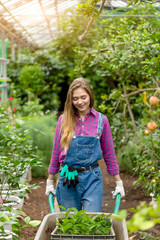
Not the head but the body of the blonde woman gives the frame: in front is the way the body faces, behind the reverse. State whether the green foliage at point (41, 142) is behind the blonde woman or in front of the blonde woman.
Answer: behind

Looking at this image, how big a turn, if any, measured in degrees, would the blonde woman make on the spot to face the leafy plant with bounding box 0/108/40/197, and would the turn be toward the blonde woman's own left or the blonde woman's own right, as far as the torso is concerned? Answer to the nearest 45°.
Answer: approximately 135° to the blonde woman's own right

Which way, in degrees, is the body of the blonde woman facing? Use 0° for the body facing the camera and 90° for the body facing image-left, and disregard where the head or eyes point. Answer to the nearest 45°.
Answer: approximately 0°

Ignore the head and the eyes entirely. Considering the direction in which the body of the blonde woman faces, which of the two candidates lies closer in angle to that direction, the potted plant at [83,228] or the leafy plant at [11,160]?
the potted plant

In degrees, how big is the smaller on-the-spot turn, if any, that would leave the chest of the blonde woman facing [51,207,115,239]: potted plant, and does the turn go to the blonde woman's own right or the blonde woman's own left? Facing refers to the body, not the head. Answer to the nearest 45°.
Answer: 0° — they already face it
